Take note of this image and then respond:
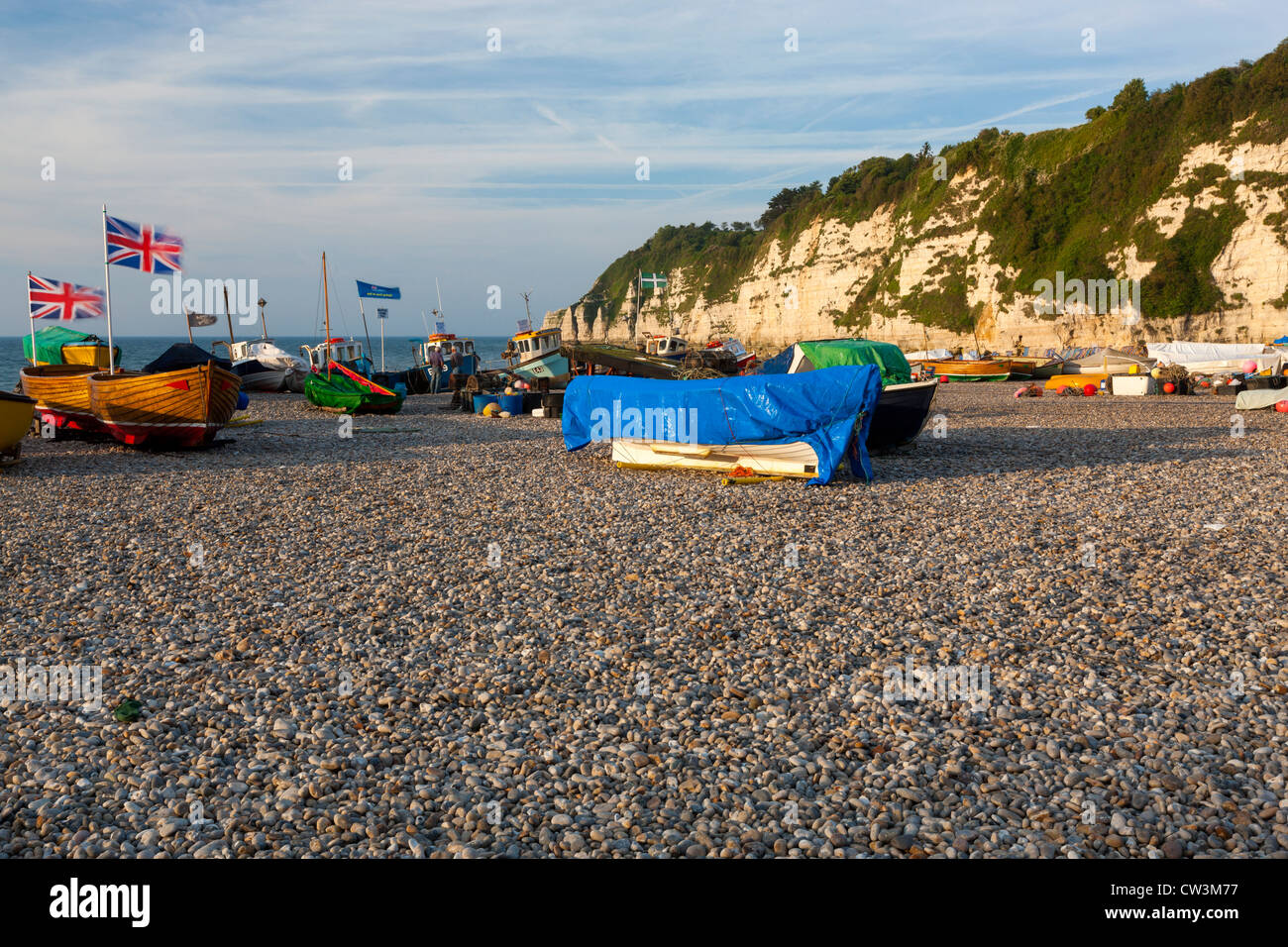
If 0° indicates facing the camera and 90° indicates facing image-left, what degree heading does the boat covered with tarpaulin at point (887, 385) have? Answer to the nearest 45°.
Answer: approximately 315°

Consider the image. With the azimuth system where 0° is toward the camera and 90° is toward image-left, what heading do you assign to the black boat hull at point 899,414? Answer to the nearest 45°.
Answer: approximately 315°

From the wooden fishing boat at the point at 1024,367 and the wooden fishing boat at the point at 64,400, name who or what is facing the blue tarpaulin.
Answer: the wooden fishing boat at the point at 64,400

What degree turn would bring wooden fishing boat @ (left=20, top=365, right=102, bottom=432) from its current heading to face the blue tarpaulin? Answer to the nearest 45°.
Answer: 0° — it already faces it

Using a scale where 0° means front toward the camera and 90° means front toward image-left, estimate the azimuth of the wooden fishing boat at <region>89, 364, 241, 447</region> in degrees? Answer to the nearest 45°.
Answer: approximately 315°

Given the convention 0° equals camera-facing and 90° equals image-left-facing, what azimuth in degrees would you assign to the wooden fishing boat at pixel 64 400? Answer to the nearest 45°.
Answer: approximately 315°

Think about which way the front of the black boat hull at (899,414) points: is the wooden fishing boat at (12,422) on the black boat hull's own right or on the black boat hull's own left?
on the black boat hull's own right
